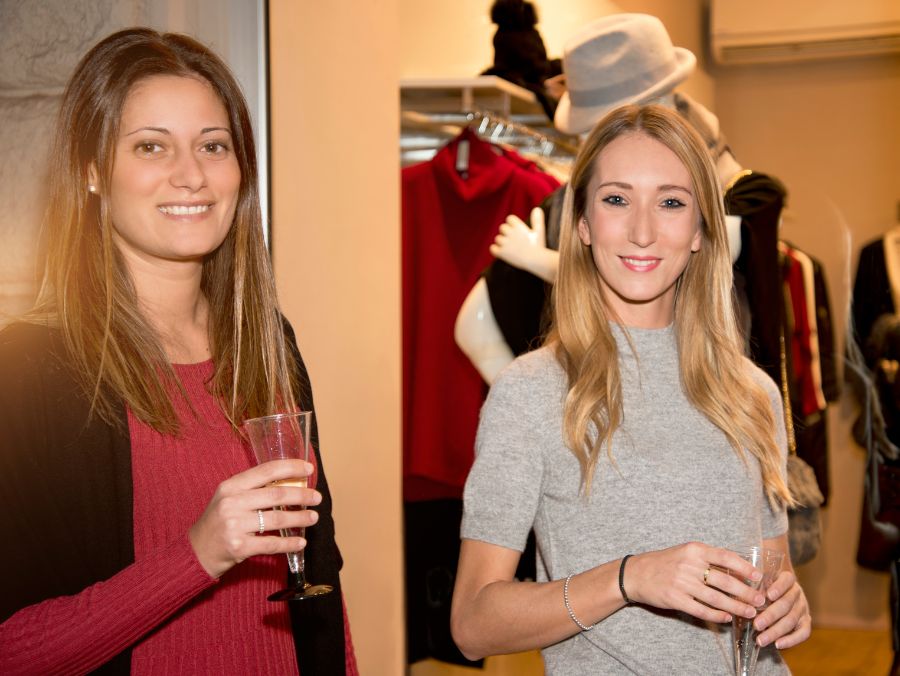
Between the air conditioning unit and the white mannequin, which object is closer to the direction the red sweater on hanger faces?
the white mannequin

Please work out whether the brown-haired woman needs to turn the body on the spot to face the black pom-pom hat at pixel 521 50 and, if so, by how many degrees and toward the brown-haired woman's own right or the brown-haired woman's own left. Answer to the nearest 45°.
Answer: approximately 90° to the brown-haired woman's own left

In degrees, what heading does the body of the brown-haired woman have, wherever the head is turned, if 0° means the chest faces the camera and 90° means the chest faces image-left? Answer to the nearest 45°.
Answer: approximately 315°

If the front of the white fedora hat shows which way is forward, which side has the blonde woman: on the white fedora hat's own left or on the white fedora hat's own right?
on the white fedora hat's own left

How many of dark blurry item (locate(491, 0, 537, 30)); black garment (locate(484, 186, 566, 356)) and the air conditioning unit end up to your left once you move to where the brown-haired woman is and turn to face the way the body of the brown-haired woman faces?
3

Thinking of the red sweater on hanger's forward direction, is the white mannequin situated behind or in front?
in front

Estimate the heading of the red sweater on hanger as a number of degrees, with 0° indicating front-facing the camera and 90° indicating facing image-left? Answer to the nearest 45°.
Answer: approximately 0°
